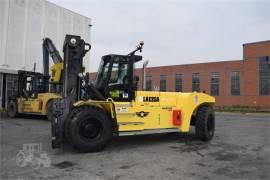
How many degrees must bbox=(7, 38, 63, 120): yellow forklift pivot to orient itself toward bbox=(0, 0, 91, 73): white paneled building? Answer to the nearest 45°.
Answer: approximately 135° to its left

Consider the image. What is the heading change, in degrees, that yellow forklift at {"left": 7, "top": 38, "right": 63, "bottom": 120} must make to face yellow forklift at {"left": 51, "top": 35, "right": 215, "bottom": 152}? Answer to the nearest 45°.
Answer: approximately 45° to its right

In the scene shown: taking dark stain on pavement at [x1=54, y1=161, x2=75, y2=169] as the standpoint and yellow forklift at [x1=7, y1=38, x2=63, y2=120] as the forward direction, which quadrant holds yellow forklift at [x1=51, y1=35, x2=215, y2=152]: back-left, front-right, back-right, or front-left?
front-right

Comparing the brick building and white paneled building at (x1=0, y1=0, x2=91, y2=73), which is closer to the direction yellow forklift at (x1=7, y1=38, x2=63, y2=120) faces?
the brick building

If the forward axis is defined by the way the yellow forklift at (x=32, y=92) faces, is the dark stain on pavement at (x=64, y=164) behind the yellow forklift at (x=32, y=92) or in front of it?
in front

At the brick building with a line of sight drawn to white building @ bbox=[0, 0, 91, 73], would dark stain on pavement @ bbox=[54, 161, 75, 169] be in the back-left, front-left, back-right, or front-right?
front-left

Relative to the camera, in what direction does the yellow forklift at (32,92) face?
facing the viewer and to the right of the viewer

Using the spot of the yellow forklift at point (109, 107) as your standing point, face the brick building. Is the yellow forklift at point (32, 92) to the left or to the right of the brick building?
left
